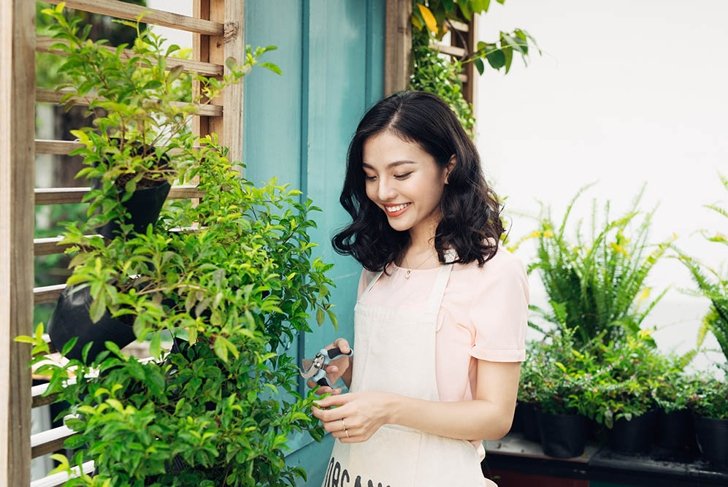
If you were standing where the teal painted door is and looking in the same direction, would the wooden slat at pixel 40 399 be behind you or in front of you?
in front

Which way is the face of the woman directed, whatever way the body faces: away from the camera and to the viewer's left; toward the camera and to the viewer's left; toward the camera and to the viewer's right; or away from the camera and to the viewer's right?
toward the camera and to the viewer's left

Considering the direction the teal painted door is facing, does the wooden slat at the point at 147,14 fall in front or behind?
in front

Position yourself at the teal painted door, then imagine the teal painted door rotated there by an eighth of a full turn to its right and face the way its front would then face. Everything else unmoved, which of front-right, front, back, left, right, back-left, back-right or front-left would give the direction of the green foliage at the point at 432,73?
back

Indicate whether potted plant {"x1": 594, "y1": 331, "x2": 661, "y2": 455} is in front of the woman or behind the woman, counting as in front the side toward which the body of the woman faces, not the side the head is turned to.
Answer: behind

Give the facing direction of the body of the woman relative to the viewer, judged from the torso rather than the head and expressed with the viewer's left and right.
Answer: facing the viewer and to the left of the viewer

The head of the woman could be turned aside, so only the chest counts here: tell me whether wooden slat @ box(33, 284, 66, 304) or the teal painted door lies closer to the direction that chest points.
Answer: the wooden slat

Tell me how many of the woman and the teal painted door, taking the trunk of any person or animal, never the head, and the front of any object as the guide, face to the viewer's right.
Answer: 0

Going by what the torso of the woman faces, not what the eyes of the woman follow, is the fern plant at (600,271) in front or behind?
behind

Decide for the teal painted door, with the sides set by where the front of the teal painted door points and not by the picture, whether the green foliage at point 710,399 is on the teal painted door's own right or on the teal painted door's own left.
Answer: on the teal painted door's own left

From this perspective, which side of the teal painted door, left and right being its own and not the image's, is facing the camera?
front
